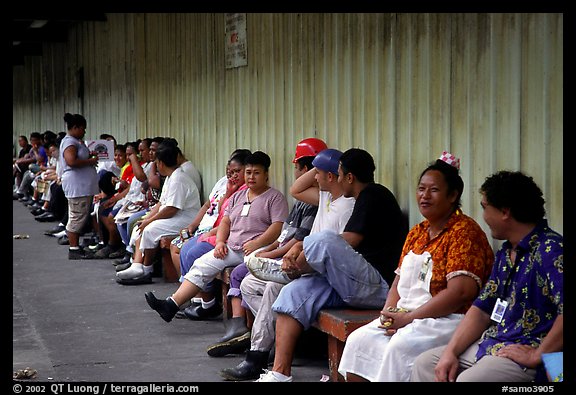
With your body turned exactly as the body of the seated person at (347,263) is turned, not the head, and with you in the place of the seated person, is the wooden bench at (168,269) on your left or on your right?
on your right

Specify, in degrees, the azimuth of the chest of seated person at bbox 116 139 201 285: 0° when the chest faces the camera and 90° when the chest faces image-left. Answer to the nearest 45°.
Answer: approximately 90°

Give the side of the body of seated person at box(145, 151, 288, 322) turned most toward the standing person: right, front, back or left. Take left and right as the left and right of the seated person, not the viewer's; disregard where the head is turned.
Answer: right

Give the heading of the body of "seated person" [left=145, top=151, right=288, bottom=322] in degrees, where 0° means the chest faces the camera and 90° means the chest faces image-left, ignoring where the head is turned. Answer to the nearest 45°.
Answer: approximately 45°

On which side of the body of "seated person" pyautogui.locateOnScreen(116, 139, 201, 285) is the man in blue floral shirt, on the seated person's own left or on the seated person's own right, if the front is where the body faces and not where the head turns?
on the seated person's own left

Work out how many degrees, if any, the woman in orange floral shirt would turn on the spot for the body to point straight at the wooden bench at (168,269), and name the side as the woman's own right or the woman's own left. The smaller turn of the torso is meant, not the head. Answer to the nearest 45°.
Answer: approximately 90° to the woman's own right

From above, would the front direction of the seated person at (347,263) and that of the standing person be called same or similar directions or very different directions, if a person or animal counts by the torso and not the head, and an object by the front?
very different directions

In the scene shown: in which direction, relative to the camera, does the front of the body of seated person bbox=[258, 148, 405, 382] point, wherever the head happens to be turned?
to the viewer's left

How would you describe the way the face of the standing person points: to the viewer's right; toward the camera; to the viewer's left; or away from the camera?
to the viewer's right

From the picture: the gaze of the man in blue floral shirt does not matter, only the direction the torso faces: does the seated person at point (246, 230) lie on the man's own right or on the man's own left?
on the man's own right

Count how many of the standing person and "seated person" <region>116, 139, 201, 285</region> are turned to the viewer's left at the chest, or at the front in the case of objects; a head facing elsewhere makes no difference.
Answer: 1

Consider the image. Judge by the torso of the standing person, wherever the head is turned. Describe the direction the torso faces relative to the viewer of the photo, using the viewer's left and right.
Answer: facing to the right of the viewer

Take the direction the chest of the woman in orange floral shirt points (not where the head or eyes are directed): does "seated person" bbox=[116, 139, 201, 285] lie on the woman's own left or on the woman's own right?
on the woman's own right
